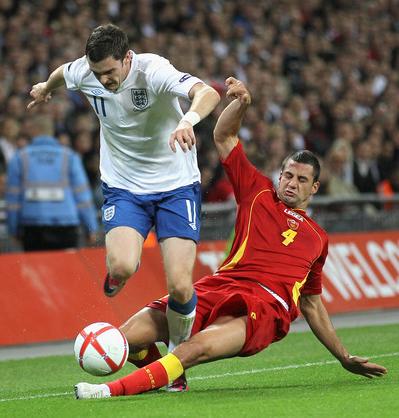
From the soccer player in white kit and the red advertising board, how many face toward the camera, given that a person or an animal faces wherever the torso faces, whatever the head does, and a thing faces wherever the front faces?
2

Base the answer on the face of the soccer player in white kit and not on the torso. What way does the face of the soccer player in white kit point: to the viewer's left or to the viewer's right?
to the viewer's left

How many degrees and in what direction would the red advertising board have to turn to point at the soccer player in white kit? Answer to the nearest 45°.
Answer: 0° — it already faces them

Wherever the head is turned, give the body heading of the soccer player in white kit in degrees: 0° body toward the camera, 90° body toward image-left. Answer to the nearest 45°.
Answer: approximately 0°

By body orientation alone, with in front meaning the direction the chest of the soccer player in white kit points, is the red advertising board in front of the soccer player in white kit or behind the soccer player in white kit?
behind
